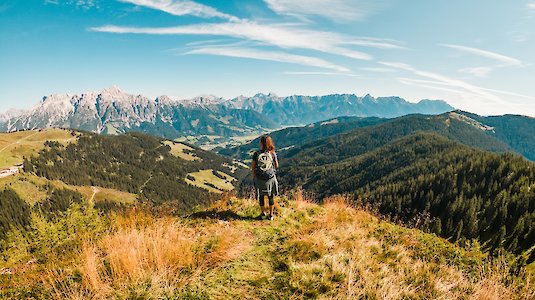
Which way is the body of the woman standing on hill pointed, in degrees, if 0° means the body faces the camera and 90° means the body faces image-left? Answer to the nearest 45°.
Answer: approximately 180°
